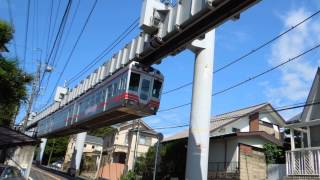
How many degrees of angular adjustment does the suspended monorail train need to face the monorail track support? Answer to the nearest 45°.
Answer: approximately 45° to its left

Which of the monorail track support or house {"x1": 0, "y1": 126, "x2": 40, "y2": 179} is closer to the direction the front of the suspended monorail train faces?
the monorail track support

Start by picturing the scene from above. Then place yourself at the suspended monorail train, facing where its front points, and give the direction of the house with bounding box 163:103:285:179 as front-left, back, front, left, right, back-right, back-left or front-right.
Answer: left

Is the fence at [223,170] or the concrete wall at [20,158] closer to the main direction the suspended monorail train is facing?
the fence

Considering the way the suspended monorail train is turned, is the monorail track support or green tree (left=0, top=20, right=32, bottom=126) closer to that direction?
the monorail track support

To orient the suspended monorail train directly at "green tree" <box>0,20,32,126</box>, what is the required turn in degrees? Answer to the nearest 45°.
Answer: approximately 135° to its right

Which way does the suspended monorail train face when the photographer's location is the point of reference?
facing the viewer and to the right of the viewer

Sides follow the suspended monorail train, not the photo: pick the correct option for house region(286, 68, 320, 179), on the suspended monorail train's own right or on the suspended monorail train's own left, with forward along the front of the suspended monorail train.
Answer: on the suspended monorail train's own left

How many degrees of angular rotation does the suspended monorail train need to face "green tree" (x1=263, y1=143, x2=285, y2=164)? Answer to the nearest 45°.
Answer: approximately 90° to its left
